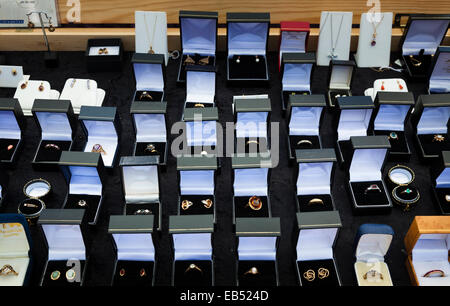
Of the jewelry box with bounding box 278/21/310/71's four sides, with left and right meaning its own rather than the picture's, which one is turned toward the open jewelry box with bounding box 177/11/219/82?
right

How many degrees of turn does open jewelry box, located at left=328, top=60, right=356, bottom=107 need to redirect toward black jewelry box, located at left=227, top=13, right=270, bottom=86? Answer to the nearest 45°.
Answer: approximately 45° to its right

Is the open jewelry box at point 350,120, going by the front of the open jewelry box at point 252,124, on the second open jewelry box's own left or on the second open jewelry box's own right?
on the second open jewelry box's own left

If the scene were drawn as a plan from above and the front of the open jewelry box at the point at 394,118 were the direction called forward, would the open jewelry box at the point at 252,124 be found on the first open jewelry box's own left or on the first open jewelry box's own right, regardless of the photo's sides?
on the first open jewelry box's own right

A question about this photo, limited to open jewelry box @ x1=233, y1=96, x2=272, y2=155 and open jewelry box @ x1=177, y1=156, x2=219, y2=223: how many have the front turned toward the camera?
2

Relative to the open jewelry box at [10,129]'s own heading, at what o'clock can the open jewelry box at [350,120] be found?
the open jewelry box at [350,120] is roughly at 10 o'clock from the open jewelry box at [10,129].

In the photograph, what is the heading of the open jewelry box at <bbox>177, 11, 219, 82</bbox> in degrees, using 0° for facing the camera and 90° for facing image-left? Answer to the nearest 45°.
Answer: approximately 0°
